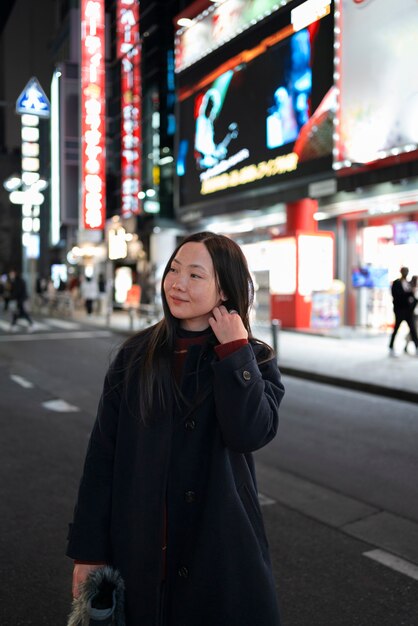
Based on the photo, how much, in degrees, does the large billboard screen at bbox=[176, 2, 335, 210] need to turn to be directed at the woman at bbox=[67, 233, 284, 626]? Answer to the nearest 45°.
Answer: approximately 45° to its left

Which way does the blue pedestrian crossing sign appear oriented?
toward the camera

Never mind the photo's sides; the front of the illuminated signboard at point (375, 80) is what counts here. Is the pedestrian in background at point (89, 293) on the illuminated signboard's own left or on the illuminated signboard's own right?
on the illuminated signboard's own right

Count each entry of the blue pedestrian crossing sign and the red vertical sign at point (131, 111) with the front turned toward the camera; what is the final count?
2

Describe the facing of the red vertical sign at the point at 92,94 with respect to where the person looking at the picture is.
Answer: facing the viewer

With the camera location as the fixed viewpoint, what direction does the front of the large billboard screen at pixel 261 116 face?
facing the viewer and to the left of the viewer

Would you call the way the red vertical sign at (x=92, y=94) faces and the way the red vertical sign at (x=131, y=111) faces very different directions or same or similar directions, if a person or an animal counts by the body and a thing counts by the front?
same or similar directions

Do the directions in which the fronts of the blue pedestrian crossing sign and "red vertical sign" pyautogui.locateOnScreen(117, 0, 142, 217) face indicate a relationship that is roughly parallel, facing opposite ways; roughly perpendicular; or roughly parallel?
roughly parallel

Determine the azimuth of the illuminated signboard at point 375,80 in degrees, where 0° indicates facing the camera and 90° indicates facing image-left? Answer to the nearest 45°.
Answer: approximately 45°

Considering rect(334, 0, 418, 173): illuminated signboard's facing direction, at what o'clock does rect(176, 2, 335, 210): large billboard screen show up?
The large billboard screen is roughly at 3 o'clock from the illuminated signboard.

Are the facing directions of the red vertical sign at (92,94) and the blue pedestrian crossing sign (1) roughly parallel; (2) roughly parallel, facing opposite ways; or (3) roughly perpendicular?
roughly parallel

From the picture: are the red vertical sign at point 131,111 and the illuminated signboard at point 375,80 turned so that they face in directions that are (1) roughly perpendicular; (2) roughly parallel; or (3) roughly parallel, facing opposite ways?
roughly perpendicular

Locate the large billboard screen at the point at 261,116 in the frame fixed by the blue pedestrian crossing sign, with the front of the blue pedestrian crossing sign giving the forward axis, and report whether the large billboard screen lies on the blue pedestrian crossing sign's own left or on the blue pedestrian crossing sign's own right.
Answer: on the blue pedestrian crossing sign's own left

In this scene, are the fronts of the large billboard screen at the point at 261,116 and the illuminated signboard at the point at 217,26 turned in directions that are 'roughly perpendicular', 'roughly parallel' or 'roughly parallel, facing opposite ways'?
roughly parallel

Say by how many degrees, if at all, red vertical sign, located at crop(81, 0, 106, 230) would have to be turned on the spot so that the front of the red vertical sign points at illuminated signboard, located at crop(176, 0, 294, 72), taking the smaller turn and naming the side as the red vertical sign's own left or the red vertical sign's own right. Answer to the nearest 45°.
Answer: approximately 45° to the red vertical sign's own left

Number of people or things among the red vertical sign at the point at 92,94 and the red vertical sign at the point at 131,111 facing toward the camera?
2

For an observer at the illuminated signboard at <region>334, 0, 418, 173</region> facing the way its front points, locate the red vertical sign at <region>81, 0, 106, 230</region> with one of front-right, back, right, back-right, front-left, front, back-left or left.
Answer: right

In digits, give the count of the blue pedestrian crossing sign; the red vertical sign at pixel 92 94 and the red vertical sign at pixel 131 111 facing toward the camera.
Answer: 3
